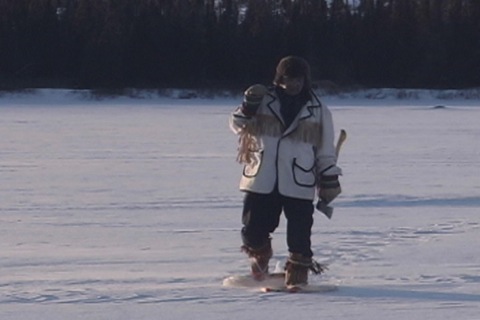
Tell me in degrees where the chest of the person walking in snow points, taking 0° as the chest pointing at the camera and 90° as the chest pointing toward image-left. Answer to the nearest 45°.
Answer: approximately 0°
